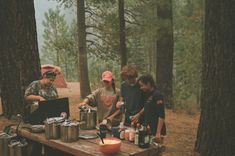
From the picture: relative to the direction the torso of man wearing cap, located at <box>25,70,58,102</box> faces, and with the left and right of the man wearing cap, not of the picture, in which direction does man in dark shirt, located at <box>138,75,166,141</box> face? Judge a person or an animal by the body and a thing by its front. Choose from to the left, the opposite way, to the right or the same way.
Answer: to the right

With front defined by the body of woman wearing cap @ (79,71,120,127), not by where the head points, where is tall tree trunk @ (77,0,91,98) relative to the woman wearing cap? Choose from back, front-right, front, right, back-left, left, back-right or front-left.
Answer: back

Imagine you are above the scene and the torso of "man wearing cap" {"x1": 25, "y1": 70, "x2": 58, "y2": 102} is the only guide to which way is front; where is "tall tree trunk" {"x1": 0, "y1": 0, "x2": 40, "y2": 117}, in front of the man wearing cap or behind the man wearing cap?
behind

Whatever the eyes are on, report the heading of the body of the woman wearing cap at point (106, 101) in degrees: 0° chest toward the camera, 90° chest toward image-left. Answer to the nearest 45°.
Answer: approximately 0°

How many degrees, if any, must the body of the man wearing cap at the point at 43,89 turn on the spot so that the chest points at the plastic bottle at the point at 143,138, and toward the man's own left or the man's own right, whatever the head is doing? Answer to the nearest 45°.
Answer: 0° — they already face it

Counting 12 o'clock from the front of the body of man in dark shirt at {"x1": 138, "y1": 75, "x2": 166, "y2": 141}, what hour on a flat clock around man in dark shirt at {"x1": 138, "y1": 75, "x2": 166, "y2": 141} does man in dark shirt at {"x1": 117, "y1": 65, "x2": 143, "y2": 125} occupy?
man in dark shirt at {"x1": 117, "y1": 65, "x2": 143, "y2": 125} is roughly at 3 o'clock from man in dark shirt at {"x1": 138, "y1": 75, "x2": 166, "y2": 141}.

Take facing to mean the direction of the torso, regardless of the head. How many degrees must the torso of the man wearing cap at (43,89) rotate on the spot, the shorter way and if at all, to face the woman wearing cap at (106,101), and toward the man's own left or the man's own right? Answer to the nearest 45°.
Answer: approximately 45° to the man's own left

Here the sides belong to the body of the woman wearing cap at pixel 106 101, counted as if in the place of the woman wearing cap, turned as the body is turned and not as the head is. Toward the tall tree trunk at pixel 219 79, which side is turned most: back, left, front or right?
left

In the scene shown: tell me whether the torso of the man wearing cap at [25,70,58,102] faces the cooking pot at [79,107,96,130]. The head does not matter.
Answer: yes
